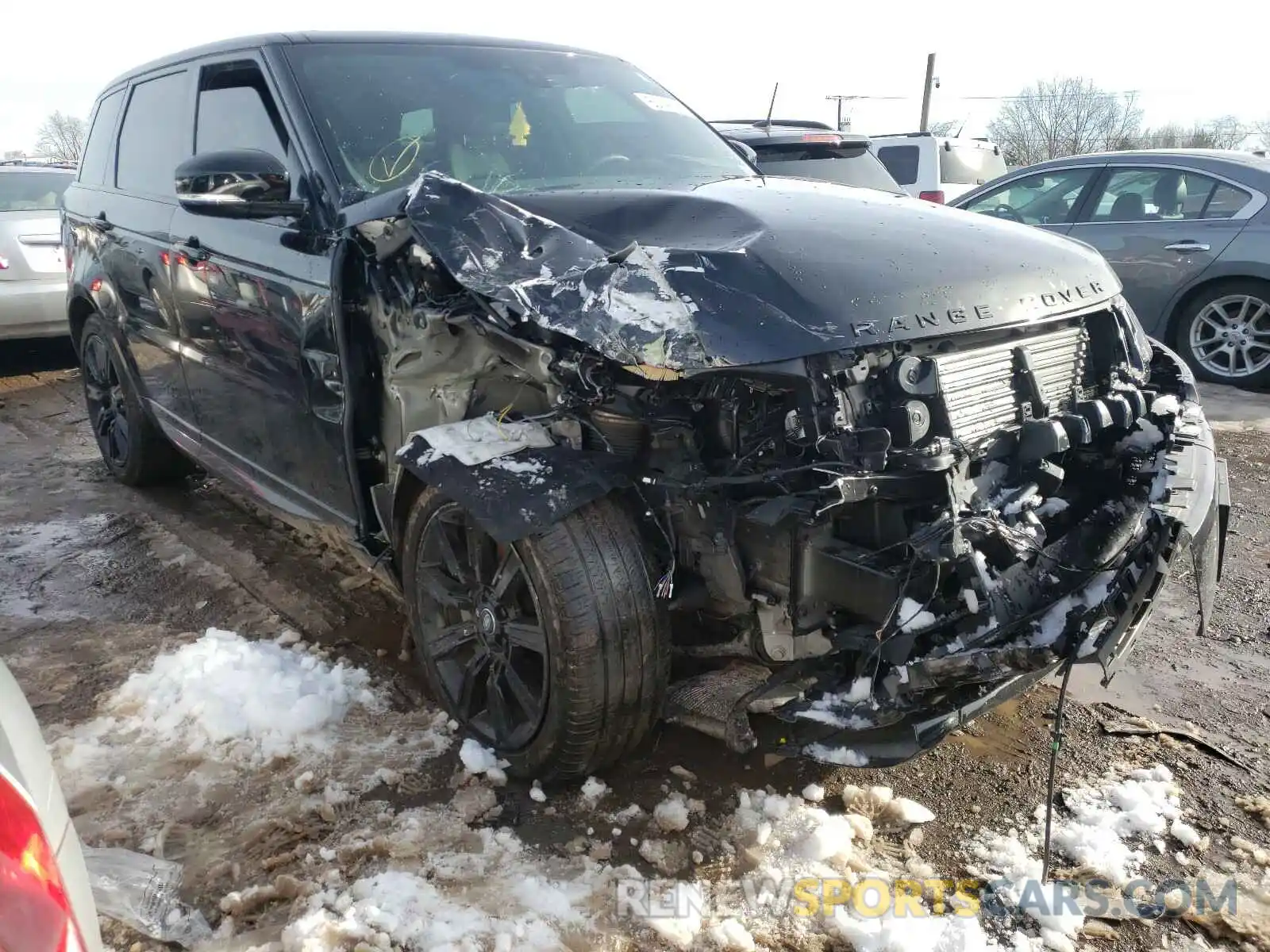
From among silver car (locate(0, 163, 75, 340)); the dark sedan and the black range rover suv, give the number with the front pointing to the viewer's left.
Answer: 1

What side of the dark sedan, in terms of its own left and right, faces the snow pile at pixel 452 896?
left

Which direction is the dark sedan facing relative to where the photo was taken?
to the viewer's left

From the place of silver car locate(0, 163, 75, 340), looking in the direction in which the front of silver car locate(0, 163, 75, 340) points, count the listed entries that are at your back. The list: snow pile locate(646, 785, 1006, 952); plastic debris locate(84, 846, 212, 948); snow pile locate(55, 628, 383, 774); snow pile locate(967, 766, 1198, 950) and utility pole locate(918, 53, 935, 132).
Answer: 4

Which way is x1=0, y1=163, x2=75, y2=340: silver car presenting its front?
away from the camera

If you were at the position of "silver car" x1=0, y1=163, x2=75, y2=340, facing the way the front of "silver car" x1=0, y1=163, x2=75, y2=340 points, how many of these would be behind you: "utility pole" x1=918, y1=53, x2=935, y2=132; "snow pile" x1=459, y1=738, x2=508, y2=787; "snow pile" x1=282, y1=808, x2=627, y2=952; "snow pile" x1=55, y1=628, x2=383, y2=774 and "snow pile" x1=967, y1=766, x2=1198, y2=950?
4

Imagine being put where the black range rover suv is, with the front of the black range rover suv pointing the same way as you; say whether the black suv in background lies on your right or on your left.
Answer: on your left

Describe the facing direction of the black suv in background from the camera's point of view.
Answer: facing away from the viewer and to the left of the viewer

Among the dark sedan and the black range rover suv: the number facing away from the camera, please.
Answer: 0

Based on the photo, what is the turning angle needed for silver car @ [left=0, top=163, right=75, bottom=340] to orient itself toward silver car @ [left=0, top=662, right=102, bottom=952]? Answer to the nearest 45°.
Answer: approximately 180°

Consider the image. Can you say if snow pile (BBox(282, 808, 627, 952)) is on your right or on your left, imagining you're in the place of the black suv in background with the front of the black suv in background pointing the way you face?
on your left

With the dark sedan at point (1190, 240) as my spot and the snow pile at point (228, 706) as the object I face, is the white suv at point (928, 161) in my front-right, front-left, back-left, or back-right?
back-right

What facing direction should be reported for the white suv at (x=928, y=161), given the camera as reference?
facing away from the viewer and to the left of the viewer
